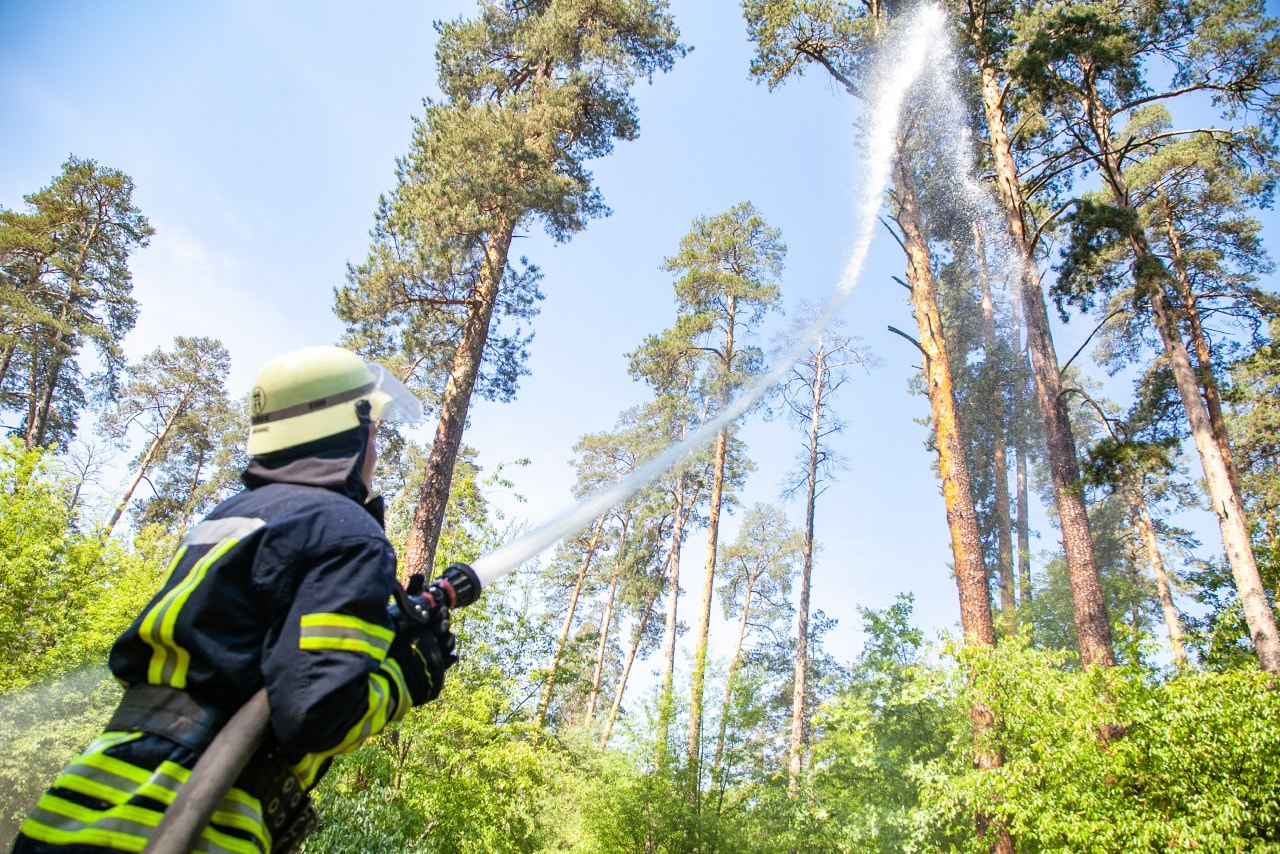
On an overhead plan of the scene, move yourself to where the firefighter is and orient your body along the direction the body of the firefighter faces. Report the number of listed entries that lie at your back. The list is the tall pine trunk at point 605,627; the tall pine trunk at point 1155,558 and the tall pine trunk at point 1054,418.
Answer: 0

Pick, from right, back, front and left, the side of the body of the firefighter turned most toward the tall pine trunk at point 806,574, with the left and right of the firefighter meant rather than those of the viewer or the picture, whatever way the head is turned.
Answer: front

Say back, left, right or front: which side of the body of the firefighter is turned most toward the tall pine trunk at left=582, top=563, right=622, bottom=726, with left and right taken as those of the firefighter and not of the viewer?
front

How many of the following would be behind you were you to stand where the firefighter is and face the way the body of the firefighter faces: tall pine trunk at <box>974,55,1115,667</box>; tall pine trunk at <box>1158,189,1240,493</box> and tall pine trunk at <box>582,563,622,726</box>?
0

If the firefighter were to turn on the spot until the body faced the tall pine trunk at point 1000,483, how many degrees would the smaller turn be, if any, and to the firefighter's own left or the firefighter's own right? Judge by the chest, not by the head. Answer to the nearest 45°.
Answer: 0° — they already face it

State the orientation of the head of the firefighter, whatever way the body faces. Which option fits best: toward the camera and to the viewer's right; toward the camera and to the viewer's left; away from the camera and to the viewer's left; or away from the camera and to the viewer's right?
away from the camera and to the viewer's right

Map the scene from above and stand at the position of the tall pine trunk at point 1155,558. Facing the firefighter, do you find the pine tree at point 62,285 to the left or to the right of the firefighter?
right

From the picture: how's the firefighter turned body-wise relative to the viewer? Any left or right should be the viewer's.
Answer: facing away from the viewer and to the right of the viewer

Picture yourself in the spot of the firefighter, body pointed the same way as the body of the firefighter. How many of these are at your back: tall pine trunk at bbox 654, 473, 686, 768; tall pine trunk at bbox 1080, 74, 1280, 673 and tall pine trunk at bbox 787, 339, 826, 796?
0

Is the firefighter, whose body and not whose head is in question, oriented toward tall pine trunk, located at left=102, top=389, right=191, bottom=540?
no

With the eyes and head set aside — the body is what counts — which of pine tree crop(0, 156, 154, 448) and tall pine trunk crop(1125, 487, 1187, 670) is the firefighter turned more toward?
the tall pine trunk
